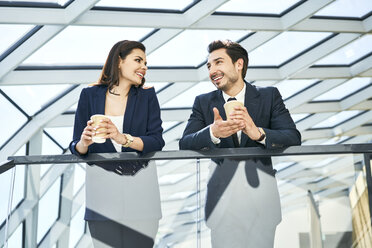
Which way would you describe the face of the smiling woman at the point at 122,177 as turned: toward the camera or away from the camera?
toward the camera

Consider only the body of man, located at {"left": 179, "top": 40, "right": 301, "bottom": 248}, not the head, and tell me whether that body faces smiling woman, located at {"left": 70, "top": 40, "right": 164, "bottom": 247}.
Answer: no

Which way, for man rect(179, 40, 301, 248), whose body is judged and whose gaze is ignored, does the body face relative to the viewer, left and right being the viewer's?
facing the viewer

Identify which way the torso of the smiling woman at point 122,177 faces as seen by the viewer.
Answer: toward the camera

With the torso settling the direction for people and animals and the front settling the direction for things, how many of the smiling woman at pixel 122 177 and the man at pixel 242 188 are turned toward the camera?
2

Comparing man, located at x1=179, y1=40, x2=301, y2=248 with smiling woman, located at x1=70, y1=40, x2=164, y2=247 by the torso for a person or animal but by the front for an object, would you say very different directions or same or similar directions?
same or similar directions

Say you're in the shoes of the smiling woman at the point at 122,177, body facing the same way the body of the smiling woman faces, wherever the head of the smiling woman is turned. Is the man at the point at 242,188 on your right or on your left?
on your left

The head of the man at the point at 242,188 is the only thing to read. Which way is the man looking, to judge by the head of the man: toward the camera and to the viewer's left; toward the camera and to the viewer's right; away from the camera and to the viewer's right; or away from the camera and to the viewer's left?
toward the camera and to the viewer's left
